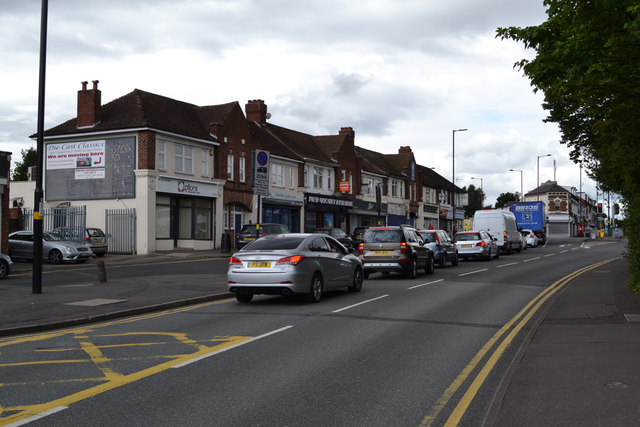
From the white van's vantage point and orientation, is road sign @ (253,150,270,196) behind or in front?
behind

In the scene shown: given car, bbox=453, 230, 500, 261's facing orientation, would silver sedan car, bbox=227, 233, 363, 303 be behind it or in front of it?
behind

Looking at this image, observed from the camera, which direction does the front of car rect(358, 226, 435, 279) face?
facing away from the viewer and to the right of the viewer

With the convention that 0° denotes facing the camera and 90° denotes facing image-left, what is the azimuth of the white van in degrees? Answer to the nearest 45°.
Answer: approximately 225°

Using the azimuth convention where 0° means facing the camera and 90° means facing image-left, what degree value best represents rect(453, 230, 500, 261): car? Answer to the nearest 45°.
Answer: approximately 225°

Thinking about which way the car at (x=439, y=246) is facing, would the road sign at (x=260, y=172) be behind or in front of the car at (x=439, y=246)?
behind
